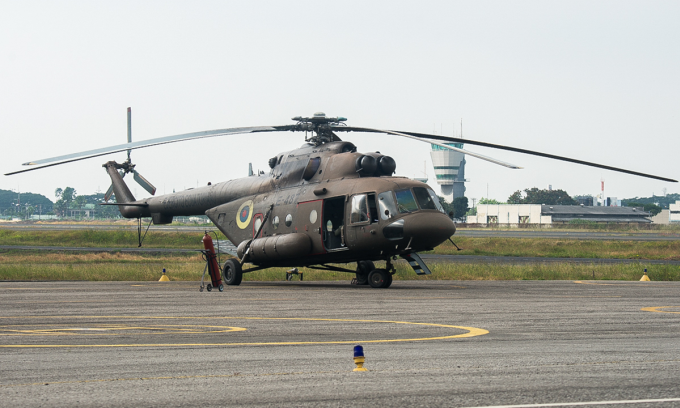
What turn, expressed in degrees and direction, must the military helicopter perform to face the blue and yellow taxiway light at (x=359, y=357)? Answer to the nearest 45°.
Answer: approximately 45° to its right

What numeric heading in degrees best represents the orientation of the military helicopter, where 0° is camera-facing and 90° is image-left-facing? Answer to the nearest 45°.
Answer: approximately 315°
